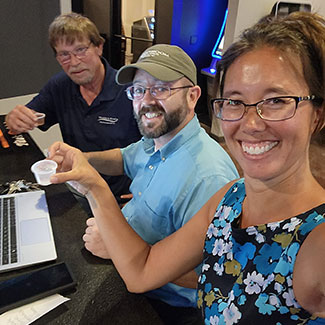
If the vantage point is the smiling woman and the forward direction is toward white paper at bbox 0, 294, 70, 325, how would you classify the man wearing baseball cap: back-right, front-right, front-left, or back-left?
front-right

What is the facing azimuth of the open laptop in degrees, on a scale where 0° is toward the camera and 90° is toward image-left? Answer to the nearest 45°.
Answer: approximately 270°

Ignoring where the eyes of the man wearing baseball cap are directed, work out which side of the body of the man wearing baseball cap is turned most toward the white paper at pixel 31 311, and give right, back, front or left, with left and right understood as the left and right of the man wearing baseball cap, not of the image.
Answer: front

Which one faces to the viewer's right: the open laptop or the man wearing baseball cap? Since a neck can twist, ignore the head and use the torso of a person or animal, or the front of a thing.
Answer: the open laptop

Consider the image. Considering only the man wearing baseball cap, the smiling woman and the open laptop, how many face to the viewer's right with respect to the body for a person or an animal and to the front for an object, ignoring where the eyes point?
1

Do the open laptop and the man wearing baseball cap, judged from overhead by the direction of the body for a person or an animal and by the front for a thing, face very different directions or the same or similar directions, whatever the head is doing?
very different directions

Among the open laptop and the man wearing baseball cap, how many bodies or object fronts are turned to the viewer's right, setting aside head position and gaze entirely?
1

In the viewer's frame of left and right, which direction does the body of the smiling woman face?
facing the viewer and to the left of the viewer
